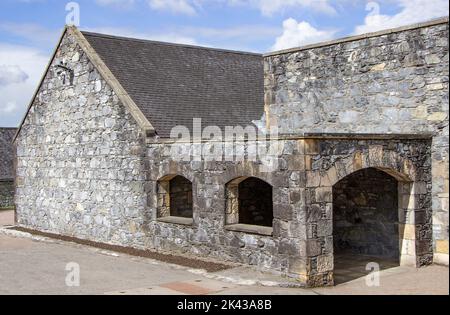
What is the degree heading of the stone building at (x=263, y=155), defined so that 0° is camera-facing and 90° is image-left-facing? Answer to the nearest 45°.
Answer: approximately 315°
